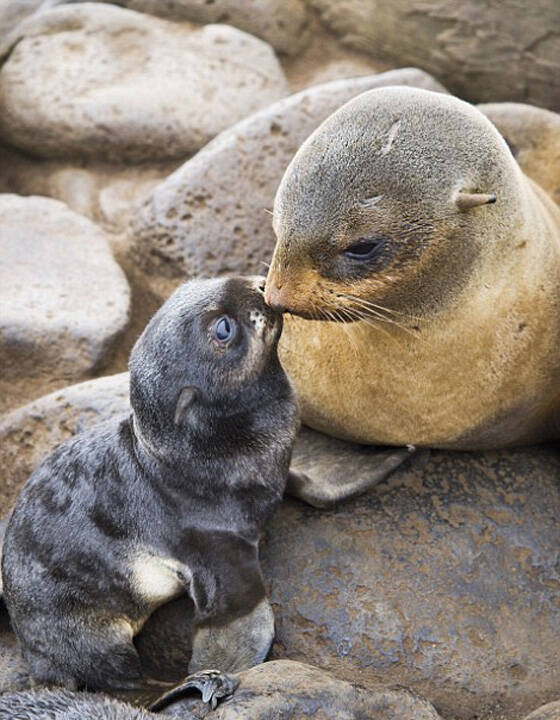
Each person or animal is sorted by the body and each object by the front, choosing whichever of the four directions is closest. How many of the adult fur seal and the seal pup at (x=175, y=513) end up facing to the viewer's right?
1

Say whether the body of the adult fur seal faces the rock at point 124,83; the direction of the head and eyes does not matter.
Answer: no

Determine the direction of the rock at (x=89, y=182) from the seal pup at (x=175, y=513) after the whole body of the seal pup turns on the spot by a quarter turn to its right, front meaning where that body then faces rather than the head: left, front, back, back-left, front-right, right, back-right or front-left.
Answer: back

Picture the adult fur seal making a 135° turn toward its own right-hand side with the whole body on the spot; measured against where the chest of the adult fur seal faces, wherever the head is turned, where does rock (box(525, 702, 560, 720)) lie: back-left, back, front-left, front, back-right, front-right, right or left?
back-right

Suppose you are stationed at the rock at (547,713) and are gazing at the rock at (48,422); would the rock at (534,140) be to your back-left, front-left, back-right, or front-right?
front-right

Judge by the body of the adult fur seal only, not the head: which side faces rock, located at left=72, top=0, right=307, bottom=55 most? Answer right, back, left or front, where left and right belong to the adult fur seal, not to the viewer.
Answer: right

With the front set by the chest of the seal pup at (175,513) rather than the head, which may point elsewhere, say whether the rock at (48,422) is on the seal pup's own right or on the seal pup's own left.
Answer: on the seal pup's own left

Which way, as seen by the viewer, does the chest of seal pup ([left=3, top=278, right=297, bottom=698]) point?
to the viewer's right

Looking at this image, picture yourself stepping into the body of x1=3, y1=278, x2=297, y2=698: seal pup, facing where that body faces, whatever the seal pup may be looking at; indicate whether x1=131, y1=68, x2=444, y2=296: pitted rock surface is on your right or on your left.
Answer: on your left

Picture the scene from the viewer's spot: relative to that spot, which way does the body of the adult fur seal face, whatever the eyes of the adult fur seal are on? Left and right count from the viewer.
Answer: facing the viewer and to the left of the viewer

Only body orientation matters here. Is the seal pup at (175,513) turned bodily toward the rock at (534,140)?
no

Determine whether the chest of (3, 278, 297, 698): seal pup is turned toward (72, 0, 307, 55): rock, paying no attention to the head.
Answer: no

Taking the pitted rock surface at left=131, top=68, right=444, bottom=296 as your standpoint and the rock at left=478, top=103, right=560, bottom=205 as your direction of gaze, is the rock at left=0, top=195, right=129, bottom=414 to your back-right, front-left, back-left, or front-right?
back-right

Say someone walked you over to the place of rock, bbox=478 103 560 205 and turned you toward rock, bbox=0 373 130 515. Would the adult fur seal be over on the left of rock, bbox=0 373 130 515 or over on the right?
left

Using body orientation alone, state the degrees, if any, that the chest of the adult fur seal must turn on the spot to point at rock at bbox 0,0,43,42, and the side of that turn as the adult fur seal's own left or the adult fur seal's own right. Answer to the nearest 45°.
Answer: approximately 90° to the adult fur seal's own right

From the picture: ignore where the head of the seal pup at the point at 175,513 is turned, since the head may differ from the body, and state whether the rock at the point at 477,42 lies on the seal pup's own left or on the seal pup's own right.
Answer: on the seal pup's own left

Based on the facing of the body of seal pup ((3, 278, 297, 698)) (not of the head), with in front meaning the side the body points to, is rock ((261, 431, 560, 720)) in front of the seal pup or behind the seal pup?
in front
